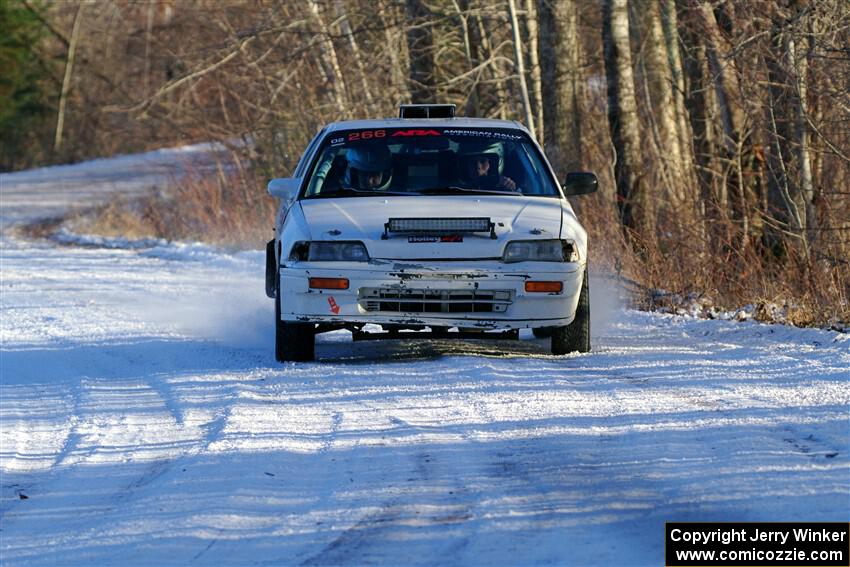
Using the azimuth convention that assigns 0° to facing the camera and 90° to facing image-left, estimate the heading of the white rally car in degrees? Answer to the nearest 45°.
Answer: approximately 0°
